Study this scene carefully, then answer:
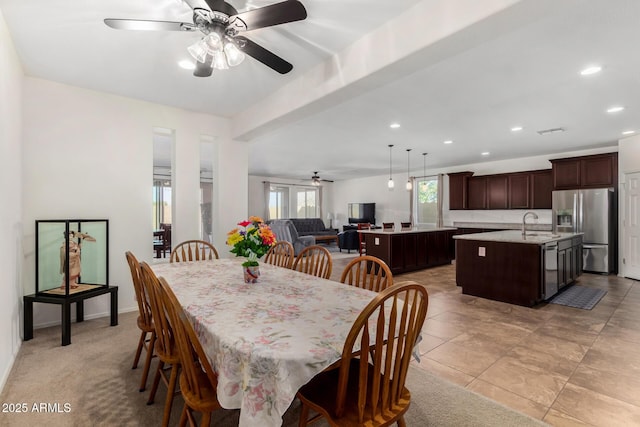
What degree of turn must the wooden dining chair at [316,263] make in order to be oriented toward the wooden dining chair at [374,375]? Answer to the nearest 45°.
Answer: approximately 45° to its left

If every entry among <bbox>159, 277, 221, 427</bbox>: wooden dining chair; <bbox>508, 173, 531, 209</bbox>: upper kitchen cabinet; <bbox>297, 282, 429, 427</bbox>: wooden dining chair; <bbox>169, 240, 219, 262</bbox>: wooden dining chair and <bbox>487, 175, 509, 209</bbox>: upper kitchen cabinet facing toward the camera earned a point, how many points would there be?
3

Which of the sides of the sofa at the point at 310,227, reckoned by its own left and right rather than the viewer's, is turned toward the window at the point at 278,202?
back

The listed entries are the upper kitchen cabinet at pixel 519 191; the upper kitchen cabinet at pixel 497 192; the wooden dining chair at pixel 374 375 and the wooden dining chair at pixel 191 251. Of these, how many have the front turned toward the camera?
3

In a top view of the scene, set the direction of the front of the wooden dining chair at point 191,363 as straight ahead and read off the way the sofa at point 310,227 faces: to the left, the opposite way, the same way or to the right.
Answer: to the right

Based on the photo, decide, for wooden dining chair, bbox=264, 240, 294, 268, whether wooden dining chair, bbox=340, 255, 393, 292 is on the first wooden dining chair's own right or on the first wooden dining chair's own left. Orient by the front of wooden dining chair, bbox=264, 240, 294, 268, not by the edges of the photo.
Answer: on the first wooden dining chair's own left

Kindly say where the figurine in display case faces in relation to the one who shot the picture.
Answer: facing the viewer and to the right of the viewer

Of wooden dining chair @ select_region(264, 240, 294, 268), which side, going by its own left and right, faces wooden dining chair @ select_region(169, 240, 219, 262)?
right

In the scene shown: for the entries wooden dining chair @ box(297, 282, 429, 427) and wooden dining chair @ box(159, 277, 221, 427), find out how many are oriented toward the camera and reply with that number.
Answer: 0

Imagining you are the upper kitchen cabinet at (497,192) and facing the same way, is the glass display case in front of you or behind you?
in front

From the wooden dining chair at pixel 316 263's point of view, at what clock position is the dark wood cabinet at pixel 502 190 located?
The dark wood cabinet is roughly at 6 o'clock from the wooden dining chair.

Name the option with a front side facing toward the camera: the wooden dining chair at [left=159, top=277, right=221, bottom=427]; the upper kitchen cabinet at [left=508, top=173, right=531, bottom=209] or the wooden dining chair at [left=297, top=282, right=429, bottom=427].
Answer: the upper kitchen cabinet

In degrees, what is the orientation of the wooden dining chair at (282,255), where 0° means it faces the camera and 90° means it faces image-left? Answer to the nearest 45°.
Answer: approximately 45°

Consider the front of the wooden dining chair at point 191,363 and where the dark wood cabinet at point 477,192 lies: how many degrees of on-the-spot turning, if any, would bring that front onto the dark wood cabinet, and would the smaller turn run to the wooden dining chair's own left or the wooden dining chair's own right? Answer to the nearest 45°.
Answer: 0° — it already faces it

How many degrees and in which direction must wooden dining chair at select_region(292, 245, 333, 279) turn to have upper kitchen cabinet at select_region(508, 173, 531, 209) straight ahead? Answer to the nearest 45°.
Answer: approximately 180°
